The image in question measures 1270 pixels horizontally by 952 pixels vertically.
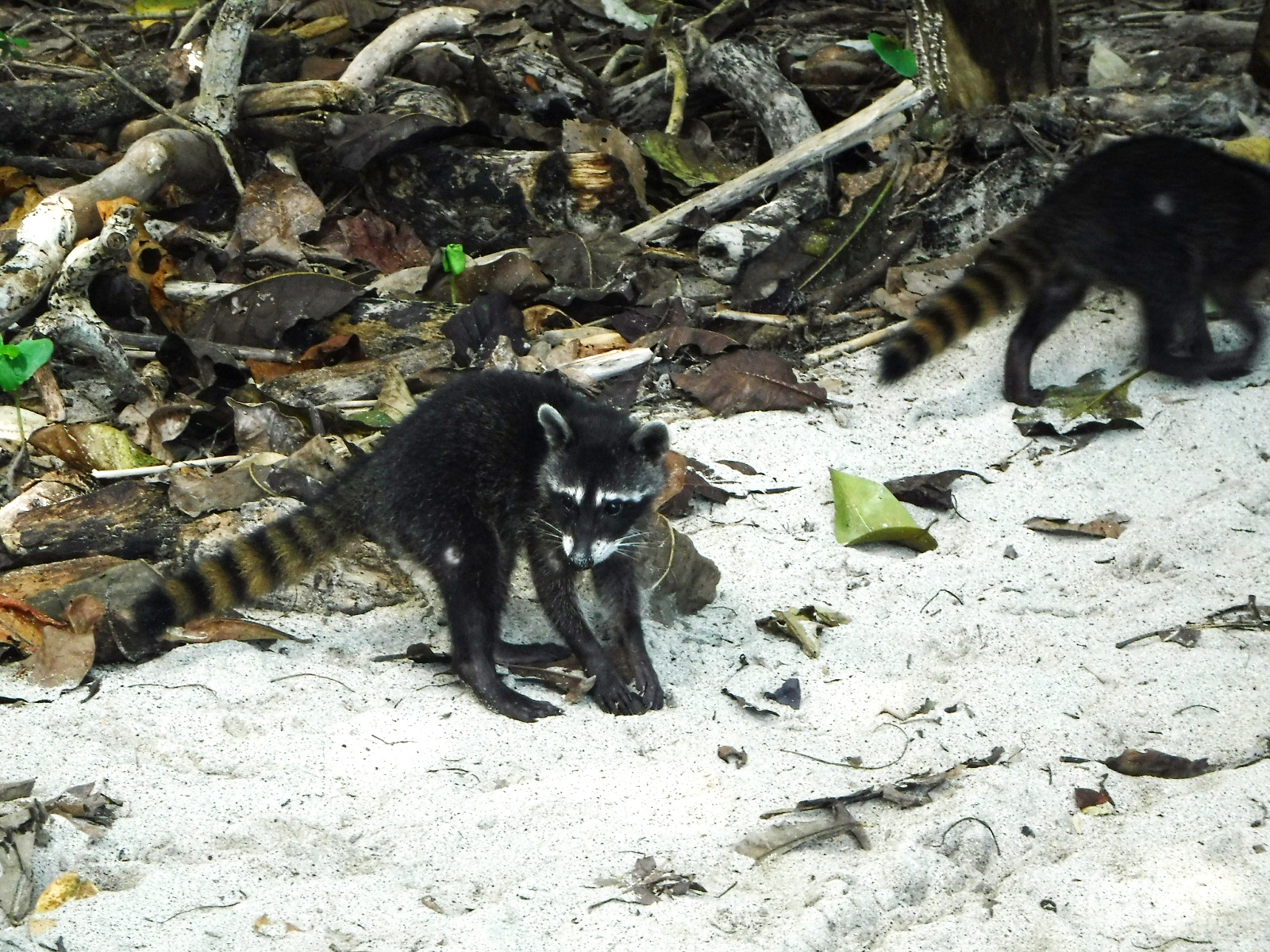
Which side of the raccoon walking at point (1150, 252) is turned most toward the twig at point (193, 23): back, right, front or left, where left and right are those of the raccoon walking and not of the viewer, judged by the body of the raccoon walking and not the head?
back

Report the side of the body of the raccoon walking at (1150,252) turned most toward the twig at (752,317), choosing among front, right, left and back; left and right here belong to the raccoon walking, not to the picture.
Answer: back

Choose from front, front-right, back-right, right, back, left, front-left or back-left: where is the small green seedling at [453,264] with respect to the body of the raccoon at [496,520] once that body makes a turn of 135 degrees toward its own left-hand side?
front

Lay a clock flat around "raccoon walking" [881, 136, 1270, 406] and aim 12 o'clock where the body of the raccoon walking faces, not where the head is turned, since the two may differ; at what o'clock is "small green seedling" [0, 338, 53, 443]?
The small green seedling is roughly at 5 o'clock from the raccoon walking.

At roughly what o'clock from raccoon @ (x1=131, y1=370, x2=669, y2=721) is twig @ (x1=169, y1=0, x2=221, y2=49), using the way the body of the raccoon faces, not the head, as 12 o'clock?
The twig is roughly at 7 o'clock from the raccoon.

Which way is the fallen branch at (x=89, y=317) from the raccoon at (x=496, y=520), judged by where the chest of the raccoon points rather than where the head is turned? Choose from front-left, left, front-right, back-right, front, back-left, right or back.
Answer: back

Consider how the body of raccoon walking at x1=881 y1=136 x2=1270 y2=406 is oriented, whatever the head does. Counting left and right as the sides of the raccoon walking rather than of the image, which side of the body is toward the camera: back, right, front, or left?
right

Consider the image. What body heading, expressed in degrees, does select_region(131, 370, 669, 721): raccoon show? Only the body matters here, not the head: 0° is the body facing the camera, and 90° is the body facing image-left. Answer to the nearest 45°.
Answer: approximately 315°

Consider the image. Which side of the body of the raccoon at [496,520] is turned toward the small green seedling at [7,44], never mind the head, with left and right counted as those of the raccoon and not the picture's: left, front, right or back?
back
